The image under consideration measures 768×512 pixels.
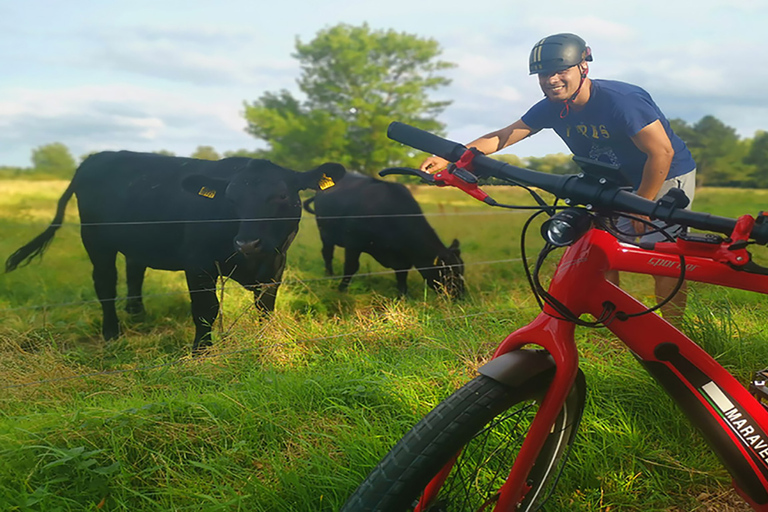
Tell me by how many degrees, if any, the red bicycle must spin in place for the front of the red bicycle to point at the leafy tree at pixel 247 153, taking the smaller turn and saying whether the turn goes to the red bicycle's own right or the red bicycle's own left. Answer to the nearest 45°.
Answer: approximately 90° to the red bicycle's own right

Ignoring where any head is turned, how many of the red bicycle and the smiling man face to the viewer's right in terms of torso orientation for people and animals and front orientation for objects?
0

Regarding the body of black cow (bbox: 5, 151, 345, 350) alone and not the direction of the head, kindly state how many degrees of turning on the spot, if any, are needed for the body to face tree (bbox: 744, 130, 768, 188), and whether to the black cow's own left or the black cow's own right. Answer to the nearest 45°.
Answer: approximately 45° to the black cow's own left

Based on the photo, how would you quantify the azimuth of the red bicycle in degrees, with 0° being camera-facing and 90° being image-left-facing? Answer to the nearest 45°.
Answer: approximately 45°

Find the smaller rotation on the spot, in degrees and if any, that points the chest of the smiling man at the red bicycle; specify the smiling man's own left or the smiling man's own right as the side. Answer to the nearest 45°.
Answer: approximately 45° to the smiling man's own left

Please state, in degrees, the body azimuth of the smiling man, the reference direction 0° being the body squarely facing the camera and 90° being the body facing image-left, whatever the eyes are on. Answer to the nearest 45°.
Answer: approximately 45°

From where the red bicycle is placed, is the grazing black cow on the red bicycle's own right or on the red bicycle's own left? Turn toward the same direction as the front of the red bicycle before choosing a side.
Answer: on the red bicycle's own right

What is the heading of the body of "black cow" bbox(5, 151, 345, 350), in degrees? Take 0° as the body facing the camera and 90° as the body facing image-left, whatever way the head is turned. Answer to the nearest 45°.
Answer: approximately 315°

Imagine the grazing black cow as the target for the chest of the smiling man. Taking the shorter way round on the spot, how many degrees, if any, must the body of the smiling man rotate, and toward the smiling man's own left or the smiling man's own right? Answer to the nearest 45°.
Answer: approximately 90° to the smiling man's own right

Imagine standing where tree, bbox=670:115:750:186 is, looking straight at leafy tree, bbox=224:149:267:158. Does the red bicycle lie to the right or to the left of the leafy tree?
left

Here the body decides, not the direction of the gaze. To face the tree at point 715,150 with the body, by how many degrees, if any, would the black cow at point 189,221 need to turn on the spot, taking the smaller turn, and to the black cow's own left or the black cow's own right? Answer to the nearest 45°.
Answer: approximately 45° to the black cow's own left
